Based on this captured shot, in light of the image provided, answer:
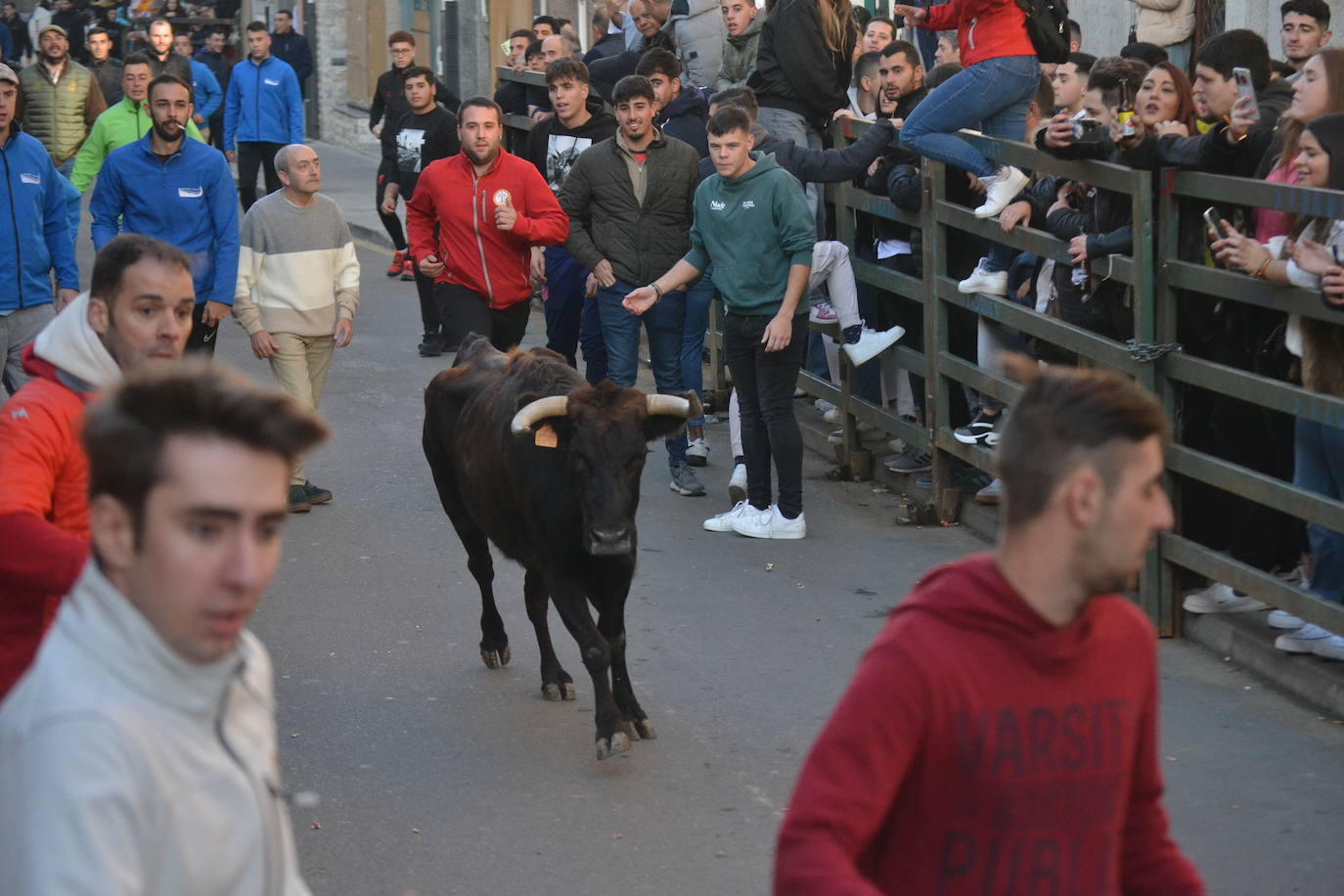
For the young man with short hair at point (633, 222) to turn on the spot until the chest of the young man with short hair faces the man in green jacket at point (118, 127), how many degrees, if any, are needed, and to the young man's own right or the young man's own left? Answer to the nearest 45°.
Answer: approximately 135° to the young man's own right

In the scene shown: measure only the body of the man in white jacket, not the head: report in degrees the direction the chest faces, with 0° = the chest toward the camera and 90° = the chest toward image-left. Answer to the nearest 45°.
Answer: approximately 315°

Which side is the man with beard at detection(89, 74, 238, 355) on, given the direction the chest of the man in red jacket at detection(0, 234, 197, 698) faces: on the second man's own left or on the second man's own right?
on the second man's own left

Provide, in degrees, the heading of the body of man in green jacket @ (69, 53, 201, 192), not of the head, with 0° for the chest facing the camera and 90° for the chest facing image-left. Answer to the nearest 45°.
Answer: approximately 0°

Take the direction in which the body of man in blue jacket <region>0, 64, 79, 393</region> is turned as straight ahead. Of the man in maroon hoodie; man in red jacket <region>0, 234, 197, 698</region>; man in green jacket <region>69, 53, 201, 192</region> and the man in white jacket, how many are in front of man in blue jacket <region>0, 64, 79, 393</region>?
3

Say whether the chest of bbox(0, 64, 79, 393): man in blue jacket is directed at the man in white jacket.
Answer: yes
